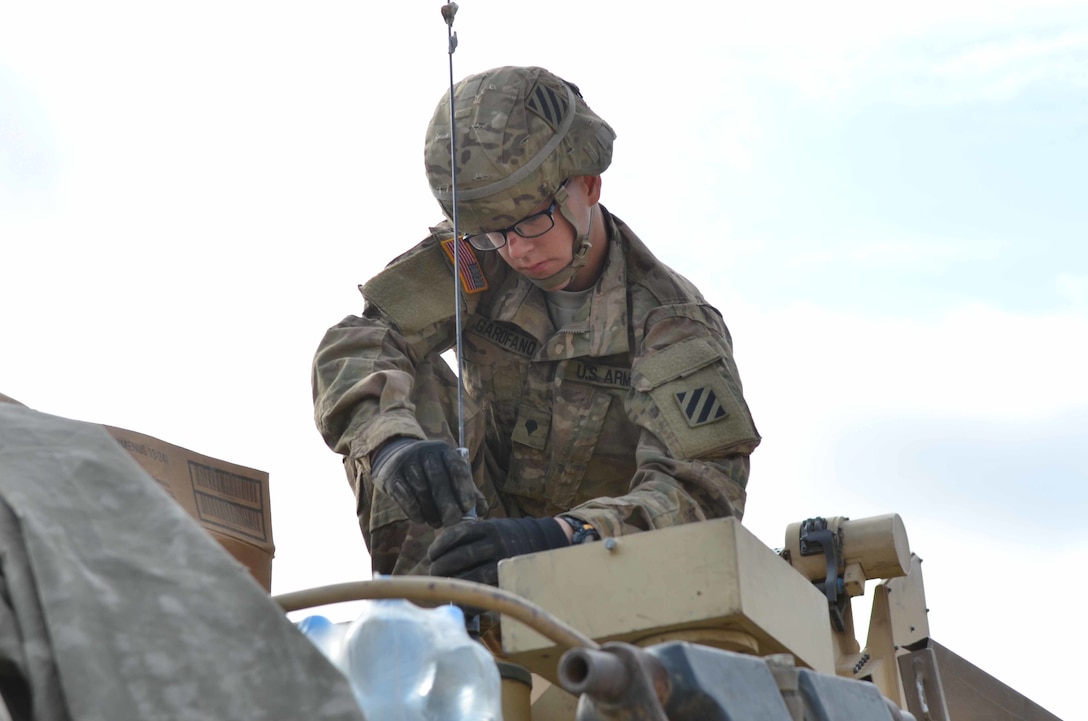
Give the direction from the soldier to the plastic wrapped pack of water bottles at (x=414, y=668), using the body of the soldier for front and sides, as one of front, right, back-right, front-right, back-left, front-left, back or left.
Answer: front-left

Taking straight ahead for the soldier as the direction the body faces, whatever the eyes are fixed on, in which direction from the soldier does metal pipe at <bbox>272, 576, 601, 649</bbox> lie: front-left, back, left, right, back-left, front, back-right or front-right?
front-left

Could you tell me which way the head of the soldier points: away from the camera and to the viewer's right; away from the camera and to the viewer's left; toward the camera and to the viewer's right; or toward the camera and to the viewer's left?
toward the camera and to the viewer's left

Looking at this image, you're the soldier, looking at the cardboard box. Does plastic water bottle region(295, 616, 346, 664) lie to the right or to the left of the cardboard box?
left

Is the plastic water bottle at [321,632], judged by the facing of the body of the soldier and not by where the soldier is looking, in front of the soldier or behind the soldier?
in front

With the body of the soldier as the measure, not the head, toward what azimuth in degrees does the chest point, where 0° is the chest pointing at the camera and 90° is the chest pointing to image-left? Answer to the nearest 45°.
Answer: approximately 45°
